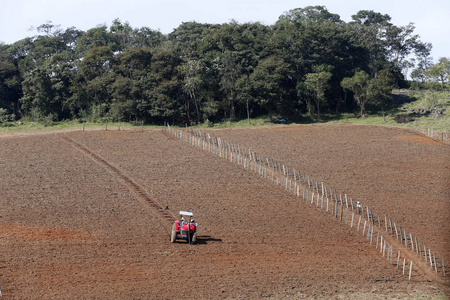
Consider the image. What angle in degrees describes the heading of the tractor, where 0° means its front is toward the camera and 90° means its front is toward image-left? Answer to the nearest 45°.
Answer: approximately 0°
